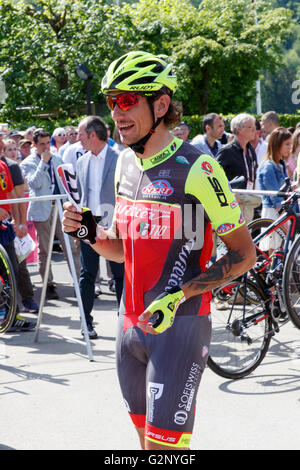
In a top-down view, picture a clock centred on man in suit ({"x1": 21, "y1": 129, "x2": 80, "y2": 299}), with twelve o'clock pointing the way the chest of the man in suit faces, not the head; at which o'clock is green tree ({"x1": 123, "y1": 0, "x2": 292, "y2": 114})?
The green tree is roughly at 8 o'clock from the man in suit.

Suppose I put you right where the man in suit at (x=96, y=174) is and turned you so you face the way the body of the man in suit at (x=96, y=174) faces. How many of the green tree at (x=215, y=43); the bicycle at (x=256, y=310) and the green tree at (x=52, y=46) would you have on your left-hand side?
1

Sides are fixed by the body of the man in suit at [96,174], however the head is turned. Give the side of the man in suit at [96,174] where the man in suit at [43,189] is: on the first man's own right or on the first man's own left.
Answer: on the first man's own right

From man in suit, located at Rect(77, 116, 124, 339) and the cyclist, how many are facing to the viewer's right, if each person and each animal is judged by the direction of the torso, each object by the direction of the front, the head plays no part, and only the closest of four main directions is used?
0

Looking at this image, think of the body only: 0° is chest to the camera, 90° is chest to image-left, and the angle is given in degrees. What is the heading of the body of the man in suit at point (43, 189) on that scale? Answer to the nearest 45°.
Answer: approximately 315°

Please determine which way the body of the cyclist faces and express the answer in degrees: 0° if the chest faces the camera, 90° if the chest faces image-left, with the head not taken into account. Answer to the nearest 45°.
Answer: approximately 45°

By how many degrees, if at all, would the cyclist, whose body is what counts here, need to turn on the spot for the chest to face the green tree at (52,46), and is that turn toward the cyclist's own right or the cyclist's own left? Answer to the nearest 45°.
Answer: approximately 135° to the cyclist's own right

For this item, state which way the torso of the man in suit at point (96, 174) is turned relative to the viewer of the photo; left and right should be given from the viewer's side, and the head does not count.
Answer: facing the viewer and to the left of the viewer

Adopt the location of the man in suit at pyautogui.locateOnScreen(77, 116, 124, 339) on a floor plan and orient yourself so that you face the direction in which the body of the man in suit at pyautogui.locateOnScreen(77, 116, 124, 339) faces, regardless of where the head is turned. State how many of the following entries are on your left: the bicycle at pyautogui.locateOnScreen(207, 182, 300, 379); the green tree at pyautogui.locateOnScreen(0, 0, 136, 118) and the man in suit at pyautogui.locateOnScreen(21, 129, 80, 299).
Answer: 1

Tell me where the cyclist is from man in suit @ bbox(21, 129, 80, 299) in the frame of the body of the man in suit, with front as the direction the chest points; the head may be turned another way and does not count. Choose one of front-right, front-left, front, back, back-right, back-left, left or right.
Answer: front-right
